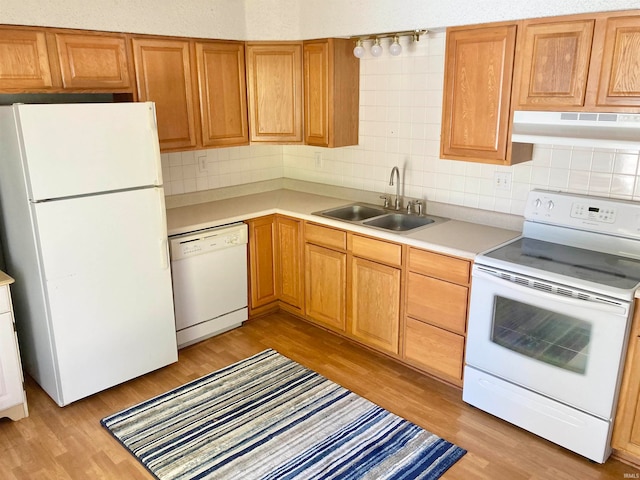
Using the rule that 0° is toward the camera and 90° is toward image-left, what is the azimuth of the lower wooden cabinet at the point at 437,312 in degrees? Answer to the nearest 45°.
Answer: approximately 45°

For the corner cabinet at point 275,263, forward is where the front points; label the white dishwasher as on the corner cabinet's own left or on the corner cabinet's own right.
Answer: on the corner cabinet's own right

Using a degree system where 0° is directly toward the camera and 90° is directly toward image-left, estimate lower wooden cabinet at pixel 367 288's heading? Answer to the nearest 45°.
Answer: approximately 45°

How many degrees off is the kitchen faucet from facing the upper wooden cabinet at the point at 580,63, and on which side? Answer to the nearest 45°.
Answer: approximately 90° to its left

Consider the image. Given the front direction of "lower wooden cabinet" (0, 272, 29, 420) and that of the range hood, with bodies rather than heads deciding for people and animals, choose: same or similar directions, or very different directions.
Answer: very different directions

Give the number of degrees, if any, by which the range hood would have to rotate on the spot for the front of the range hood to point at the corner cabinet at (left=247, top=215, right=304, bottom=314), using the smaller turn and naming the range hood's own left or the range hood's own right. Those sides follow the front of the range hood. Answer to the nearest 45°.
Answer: approximately 45° to the range hood's own right
